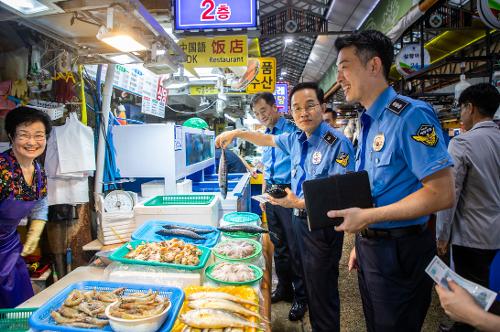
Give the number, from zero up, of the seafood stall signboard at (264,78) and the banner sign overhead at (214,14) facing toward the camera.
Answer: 2

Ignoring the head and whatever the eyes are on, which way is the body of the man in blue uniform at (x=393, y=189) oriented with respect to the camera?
to the viewer's left

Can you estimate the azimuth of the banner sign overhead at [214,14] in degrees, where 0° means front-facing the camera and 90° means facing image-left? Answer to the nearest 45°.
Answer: approximately 0°

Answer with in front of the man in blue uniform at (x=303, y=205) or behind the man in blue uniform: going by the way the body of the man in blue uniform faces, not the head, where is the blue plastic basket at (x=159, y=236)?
in front

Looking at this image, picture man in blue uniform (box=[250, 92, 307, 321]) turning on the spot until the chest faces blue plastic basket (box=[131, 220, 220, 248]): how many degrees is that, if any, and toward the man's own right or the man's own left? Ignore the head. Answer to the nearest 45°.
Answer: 0° — they already face it

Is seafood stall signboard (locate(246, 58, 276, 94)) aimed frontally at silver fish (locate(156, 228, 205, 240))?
yes

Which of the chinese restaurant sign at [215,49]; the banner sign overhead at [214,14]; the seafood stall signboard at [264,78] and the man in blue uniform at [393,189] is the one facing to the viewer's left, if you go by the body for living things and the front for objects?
the man in blue uniform

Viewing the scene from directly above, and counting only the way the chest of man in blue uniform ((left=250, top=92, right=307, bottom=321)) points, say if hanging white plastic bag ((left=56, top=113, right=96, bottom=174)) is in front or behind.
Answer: in front

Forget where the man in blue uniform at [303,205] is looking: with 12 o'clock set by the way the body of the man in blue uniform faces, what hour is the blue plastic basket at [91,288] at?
The blue plastic basket is roughly at 12 o'clock from the man in blue uniform.
